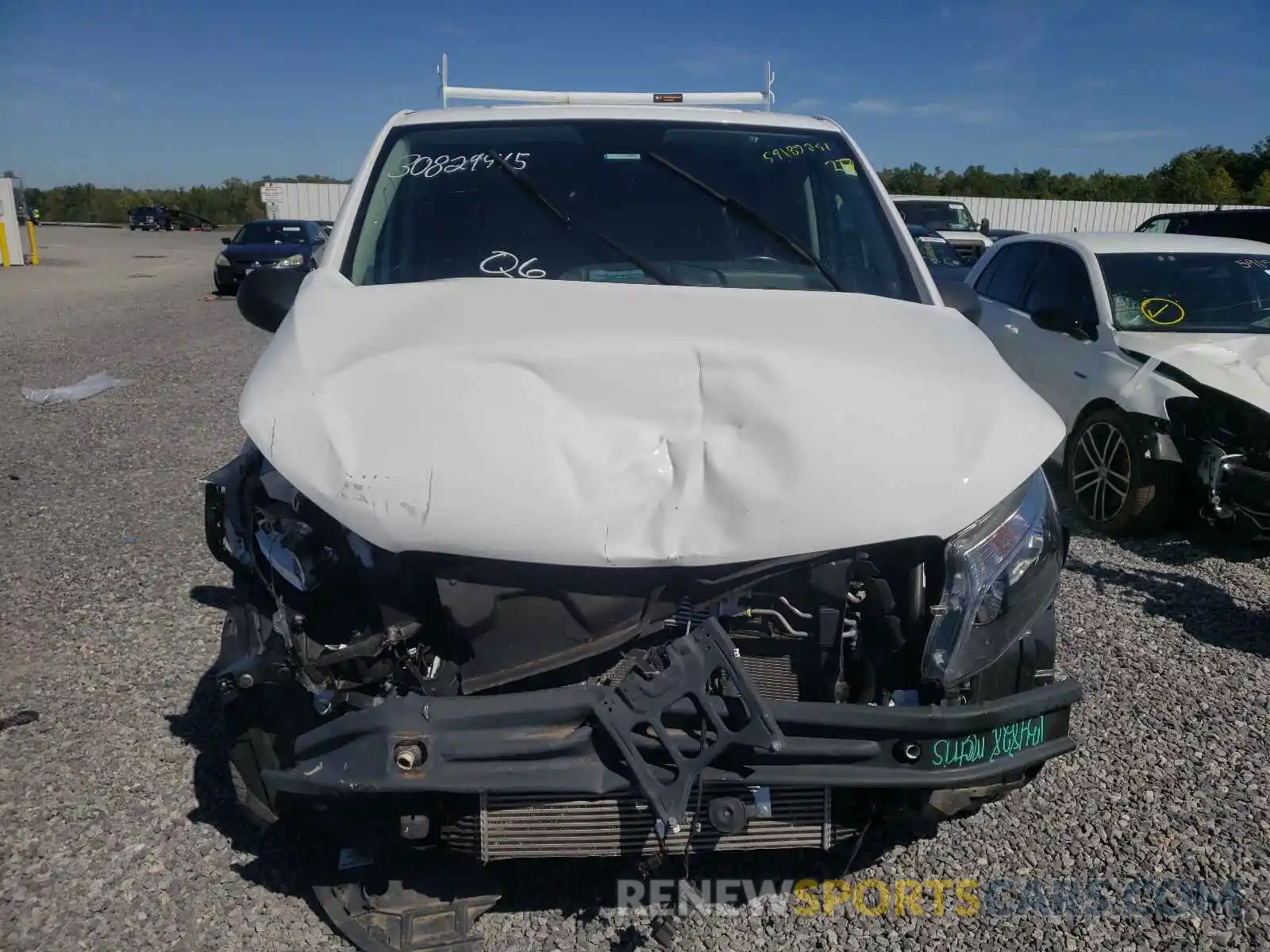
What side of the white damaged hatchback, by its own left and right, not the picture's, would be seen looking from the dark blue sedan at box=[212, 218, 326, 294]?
back

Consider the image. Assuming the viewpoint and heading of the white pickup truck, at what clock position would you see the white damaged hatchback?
The white damaged hatchback is roughly at 12 o'clock from the white pickup truck.

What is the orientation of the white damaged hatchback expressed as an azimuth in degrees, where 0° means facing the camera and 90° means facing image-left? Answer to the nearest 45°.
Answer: approximately 315°

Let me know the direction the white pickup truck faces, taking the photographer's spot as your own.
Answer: facing the viewer

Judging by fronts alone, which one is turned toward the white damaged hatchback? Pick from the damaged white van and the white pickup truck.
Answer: the white pickup truck

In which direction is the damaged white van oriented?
toward the camera

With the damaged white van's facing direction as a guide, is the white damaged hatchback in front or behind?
behind

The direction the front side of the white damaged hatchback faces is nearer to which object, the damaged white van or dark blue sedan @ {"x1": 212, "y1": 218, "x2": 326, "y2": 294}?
the damaged white van

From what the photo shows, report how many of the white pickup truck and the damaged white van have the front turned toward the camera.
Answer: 2

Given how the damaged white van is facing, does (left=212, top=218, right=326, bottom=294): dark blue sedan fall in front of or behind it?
behind
